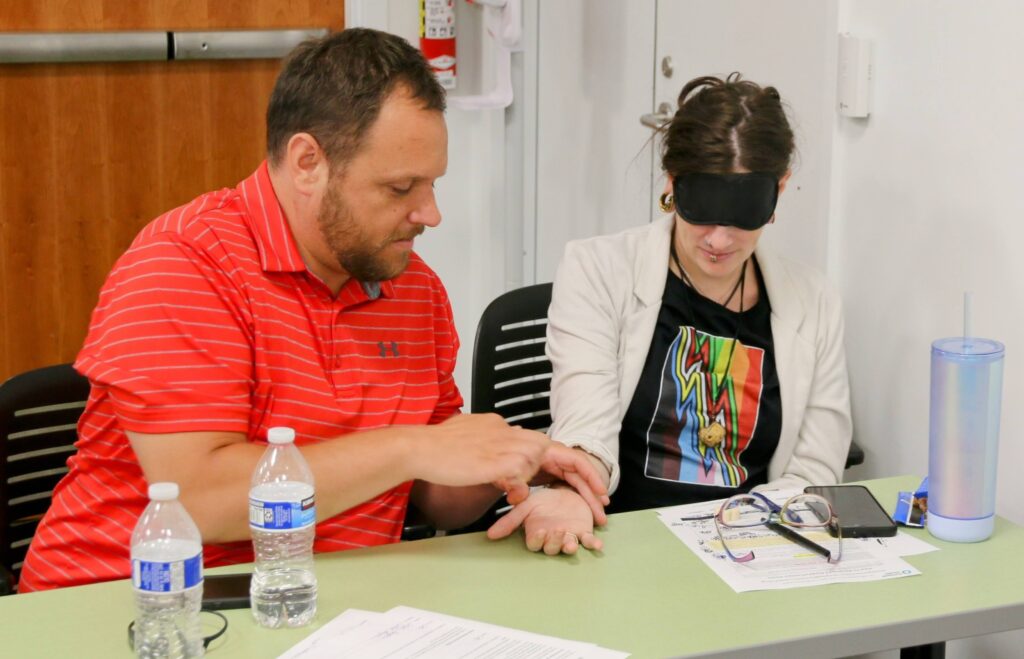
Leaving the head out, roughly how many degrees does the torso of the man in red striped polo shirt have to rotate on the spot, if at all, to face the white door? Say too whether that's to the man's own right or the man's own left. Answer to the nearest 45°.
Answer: approximately 90° to the man's own left

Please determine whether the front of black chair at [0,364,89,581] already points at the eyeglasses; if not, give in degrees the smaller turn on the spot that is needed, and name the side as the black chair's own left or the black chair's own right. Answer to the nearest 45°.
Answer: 0° — it already faces it

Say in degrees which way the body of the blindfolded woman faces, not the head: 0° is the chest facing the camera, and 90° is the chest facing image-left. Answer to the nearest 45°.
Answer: approximately 0°

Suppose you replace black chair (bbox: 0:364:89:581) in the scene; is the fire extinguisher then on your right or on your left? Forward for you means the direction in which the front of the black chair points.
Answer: on your left
